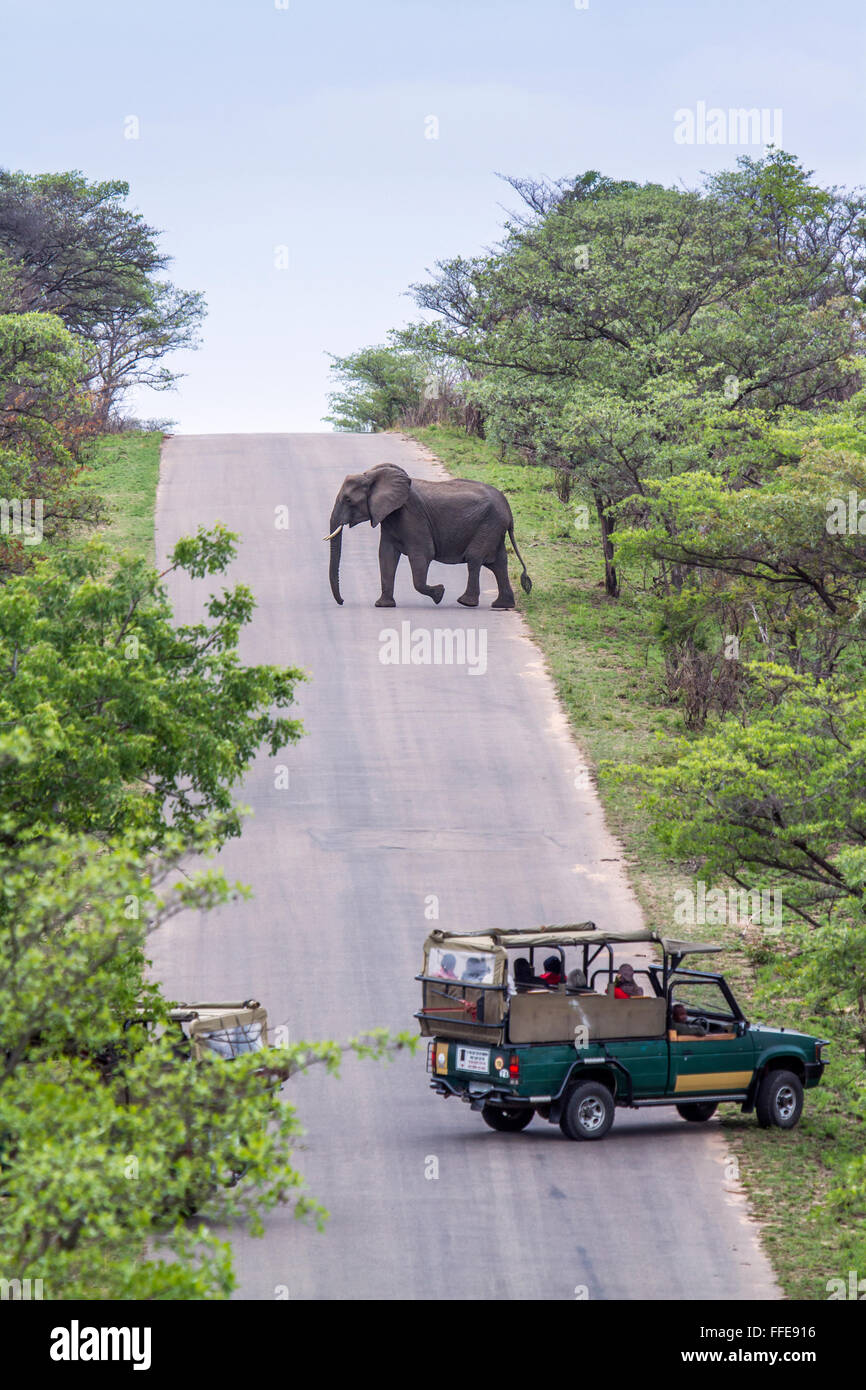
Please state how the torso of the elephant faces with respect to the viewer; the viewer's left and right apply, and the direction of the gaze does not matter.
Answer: facing to the left of the viewer

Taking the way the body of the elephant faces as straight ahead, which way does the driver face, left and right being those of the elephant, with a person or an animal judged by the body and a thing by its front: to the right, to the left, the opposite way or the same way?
the opposite way

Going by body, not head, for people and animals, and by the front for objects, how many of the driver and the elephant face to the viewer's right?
1

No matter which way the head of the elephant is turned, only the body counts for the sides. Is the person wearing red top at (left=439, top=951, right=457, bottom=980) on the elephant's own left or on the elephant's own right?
on the elephant's own left

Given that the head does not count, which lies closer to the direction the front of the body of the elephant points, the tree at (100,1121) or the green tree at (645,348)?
the tree

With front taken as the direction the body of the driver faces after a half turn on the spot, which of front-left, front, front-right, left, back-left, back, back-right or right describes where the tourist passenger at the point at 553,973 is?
front

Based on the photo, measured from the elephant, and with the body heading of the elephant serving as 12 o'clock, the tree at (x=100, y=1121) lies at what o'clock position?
The tree is roughly at 9 o'clock from the elephant.

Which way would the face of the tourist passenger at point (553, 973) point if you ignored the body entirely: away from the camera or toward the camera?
away from the camera

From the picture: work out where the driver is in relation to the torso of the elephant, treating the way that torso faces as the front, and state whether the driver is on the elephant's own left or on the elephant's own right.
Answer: on the elephant's own left

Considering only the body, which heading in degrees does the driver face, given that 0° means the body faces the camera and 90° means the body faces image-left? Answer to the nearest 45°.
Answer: approximately 270°

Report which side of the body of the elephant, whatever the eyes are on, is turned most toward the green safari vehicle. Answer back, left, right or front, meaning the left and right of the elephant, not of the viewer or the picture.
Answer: left

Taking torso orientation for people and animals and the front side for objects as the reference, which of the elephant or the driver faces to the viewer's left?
the elephant
